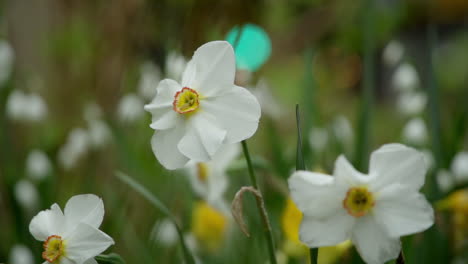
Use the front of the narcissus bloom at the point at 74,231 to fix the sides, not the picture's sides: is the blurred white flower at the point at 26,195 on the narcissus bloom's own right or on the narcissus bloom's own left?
on the narcissus bloom's own right

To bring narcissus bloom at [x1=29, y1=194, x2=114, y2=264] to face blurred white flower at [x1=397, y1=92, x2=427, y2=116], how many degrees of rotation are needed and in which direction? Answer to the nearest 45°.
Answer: approximately 180°

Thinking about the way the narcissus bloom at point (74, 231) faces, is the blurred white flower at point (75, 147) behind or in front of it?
behind

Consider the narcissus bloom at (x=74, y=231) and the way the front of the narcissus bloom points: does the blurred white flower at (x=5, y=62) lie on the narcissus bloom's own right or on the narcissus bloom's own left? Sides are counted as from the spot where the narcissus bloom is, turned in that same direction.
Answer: on the narcissus bloom's own right

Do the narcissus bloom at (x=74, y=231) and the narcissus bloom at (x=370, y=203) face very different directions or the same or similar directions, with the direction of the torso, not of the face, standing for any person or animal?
same or similar directions

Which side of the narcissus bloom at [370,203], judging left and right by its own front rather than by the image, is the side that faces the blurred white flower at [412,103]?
back

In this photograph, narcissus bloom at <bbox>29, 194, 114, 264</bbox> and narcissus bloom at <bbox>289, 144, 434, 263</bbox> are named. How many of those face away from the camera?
0

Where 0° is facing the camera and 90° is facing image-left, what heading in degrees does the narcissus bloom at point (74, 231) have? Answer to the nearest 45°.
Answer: approximately 45°

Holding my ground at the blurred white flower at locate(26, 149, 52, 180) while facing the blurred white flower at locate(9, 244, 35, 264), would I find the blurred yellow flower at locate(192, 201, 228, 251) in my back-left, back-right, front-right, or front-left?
front-left

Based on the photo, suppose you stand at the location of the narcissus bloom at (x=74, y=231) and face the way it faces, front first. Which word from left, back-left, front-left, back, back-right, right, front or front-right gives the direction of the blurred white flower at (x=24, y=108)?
back-right

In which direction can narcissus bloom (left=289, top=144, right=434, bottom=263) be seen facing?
toward the camera
